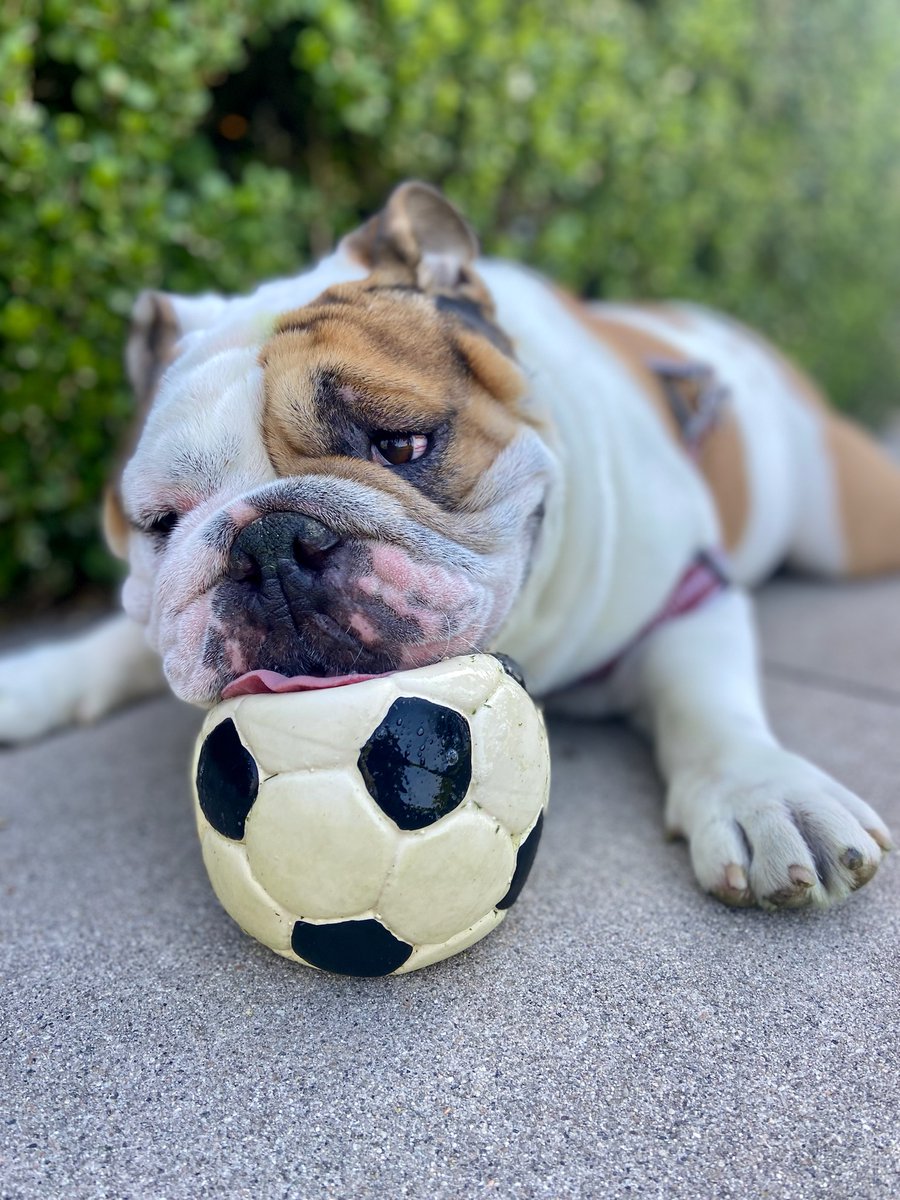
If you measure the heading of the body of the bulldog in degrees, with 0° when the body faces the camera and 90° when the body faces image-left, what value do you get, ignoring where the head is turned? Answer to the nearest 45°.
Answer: approximately 45°

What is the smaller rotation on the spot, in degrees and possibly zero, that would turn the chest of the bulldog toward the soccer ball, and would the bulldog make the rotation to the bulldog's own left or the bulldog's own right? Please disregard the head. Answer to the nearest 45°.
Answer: approximately 45° to the bulldog's own left
